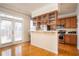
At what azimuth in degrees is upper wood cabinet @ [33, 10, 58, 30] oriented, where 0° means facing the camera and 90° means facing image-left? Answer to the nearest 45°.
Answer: approximately 45°

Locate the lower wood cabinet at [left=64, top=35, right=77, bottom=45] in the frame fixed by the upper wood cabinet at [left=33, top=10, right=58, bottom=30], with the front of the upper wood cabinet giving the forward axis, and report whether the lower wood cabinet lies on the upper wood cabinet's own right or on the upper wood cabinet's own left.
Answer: on the upper wood cabinet's own left

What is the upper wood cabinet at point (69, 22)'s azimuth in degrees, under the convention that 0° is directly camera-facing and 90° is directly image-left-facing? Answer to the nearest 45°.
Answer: approximately 45°

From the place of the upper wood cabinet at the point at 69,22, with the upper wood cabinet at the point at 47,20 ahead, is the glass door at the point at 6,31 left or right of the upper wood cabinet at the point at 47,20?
left

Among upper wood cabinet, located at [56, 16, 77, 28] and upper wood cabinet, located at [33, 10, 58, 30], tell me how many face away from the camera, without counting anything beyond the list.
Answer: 0

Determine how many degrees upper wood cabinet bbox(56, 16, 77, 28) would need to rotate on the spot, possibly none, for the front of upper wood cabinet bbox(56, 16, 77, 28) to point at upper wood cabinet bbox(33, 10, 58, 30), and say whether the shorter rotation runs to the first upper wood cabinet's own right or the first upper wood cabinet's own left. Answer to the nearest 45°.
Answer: approximately 90° to the first upper wood cabinet's own right
